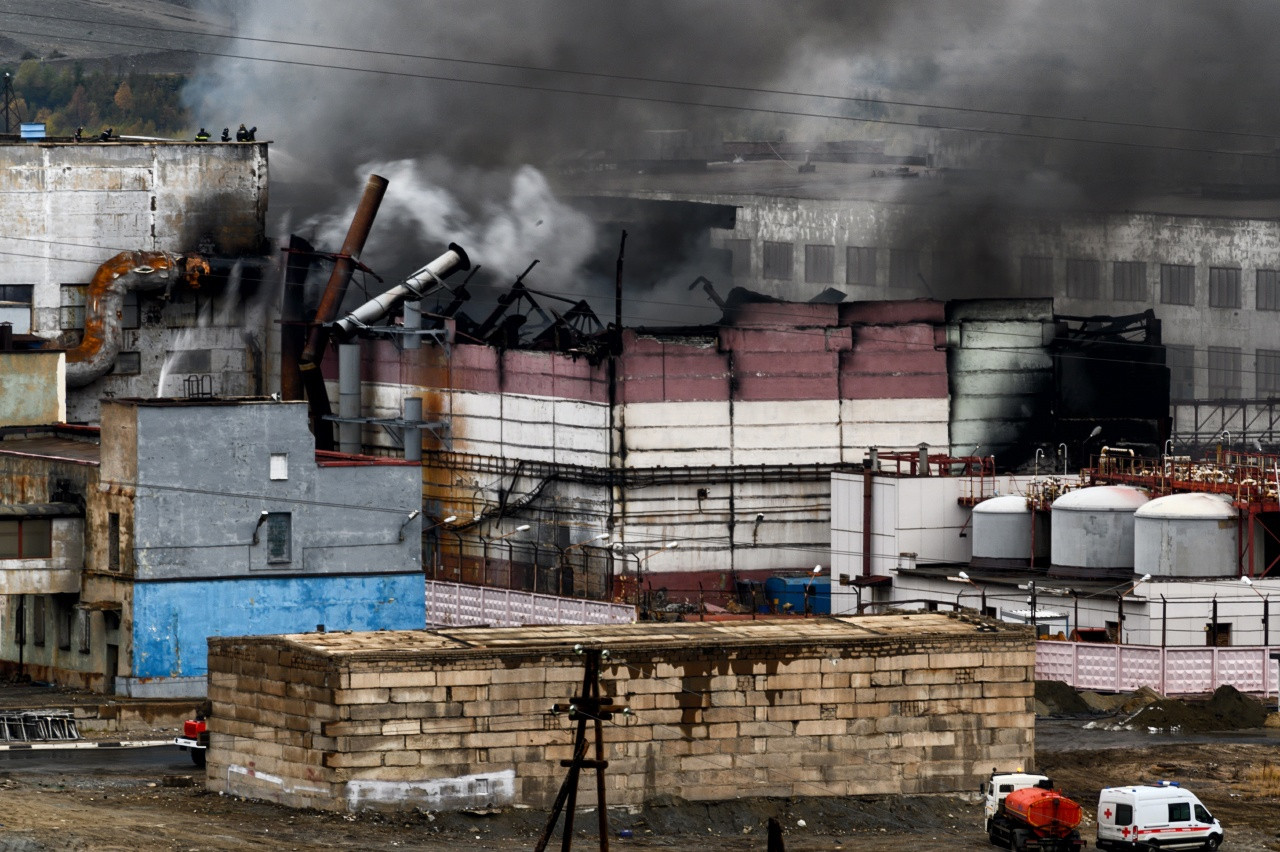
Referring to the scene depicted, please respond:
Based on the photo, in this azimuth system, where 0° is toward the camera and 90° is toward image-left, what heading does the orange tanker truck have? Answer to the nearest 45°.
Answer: approximately 135°

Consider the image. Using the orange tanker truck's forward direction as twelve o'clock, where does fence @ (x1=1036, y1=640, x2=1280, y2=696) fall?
The fence is roughly at 2 o'clock from the orange tanker truck.

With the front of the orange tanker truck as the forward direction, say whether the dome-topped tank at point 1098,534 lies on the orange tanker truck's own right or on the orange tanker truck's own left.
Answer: on the orange tanker truck's own right

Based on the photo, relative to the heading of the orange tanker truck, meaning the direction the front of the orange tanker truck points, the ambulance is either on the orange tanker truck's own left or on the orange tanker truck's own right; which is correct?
on the orange tanker truck's own right

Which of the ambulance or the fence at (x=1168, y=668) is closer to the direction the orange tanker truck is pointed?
the fence

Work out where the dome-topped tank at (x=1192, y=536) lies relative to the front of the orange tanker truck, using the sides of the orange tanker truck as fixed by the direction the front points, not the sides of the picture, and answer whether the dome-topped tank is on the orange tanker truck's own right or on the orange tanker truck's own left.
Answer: on the orange tanker truck's own right

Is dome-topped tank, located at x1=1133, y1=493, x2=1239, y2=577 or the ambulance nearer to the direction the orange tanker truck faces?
the dome-topped tank

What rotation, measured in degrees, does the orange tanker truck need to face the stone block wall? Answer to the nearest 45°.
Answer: approximately 45° to its left

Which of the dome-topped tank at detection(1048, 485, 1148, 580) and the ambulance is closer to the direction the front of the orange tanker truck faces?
the dome-topped tank
